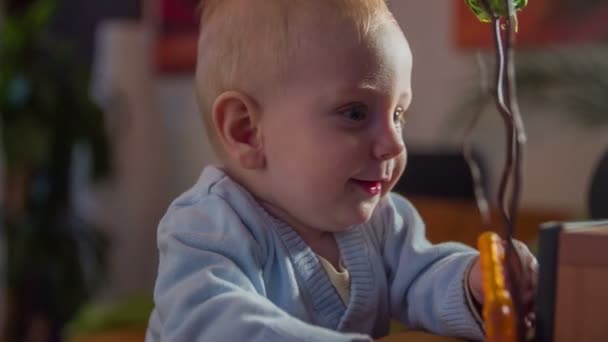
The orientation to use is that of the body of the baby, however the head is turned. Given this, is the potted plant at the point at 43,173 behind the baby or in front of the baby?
behind

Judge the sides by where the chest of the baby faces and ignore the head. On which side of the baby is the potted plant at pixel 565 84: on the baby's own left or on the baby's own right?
on the baby's own left

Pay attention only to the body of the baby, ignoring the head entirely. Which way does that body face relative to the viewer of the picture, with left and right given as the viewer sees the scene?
facing the viewer and to the right of the viewer

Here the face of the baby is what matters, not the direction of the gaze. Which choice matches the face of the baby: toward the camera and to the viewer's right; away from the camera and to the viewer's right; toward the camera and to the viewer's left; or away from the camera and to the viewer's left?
toward the camera and to the viewer's right
